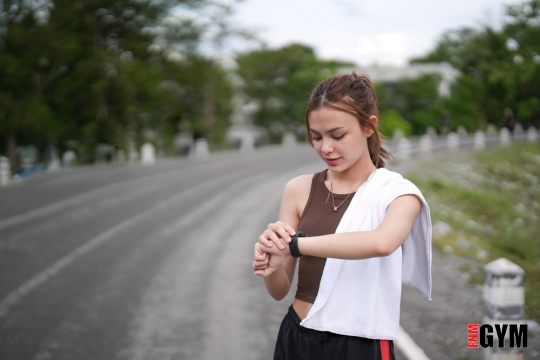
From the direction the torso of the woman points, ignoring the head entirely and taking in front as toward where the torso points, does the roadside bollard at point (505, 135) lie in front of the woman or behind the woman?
behind

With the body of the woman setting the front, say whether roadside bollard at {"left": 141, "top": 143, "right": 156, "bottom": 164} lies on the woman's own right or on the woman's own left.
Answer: on the woman's own right

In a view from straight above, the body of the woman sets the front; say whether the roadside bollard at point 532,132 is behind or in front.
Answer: behind

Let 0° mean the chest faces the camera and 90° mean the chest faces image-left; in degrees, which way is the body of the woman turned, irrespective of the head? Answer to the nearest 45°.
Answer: approximately 45°

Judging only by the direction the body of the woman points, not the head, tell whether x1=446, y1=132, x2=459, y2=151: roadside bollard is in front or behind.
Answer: behind

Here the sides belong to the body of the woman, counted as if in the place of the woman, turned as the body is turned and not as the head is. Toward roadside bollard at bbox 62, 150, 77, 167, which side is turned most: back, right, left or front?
right
